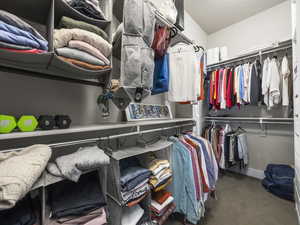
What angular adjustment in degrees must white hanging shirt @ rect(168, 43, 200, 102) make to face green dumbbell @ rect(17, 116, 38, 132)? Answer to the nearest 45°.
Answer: approximately 45° to its right

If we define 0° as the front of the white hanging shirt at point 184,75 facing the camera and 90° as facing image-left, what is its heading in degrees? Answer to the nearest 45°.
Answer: approximately 0°

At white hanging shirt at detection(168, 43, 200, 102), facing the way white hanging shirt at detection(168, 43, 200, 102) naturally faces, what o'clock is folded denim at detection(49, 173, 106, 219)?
The folded denim is roughly at 1 o'clock from the white hanging shirt.

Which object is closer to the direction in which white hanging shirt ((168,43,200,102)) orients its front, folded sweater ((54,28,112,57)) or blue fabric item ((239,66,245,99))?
the folded sweater

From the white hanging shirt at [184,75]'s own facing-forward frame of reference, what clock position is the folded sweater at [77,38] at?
The folded sweater is roughly at 1 o'clock from the white hanging shirt.

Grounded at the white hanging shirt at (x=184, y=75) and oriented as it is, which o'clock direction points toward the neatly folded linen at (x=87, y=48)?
The neatly folded linen is roughly at 1 o'clock from the white hanging shirt.

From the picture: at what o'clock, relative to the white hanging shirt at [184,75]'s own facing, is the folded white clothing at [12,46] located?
The folded white clothing is roughly at 1 o'clock from the white hanging shirt.

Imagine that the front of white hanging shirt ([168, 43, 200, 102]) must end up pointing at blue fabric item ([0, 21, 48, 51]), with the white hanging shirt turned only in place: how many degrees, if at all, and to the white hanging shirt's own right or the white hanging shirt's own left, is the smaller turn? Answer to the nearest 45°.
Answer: approximately 45° to the white hanging shirt's own right
